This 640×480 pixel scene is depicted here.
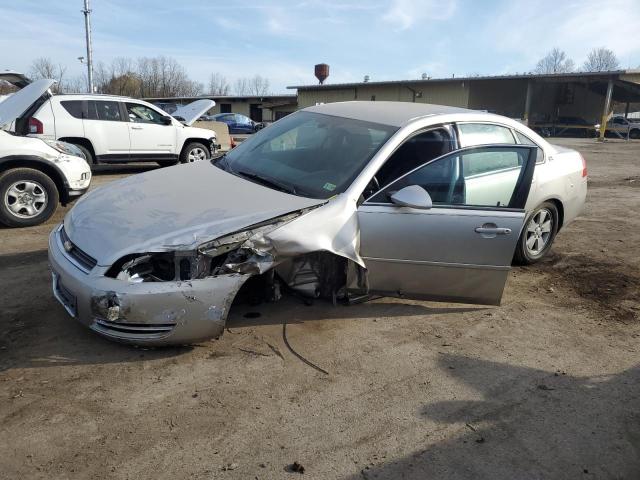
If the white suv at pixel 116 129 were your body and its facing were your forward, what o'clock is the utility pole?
The utility pole is roughly at 9 o'clock from the white suv.

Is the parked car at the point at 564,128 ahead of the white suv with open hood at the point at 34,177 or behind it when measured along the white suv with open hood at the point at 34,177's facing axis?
ahead

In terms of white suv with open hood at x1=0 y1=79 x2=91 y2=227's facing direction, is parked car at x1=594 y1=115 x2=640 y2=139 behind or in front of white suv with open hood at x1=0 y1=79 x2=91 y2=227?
in front

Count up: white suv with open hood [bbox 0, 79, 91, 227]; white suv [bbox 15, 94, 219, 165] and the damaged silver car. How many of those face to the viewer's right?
2

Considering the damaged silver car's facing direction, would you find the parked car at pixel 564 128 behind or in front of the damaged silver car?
behind

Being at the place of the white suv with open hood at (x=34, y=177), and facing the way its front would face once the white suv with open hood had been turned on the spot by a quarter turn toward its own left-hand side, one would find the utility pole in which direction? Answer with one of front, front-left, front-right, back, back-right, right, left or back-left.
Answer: front

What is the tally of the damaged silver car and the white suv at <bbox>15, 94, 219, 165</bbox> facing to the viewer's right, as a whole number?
1

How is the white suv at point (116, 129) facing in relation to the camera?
to the viewer's right

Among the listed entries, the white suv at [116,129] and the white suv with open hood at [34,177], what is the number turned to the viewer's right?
2

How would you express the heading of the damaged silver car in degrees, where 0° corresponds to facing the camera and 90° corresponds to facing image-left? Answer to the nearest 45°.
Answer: approximately 45°

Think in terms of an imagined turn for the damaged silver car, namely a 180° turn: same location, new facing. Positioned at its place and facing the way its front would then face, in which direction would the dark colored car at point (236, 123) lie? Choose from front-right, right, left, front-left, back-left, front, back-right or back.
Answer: front-left

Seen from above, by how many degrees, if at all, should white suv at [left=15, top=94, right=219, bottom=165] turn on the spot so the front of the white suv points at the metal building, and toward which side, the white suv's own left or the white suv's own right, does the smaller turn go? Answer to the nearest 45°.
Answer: approximately 45° to the white suv's own left

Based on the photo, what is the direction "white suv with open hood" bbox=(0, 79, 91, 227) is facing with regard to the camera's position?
facing to the right of the viewer

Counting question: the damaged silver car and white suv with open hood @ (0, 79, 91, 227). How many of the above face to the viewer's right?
1

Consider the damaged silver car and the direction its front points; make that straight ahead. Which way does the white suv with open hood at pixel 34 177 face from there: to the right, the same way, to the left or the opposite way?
the opposite way
